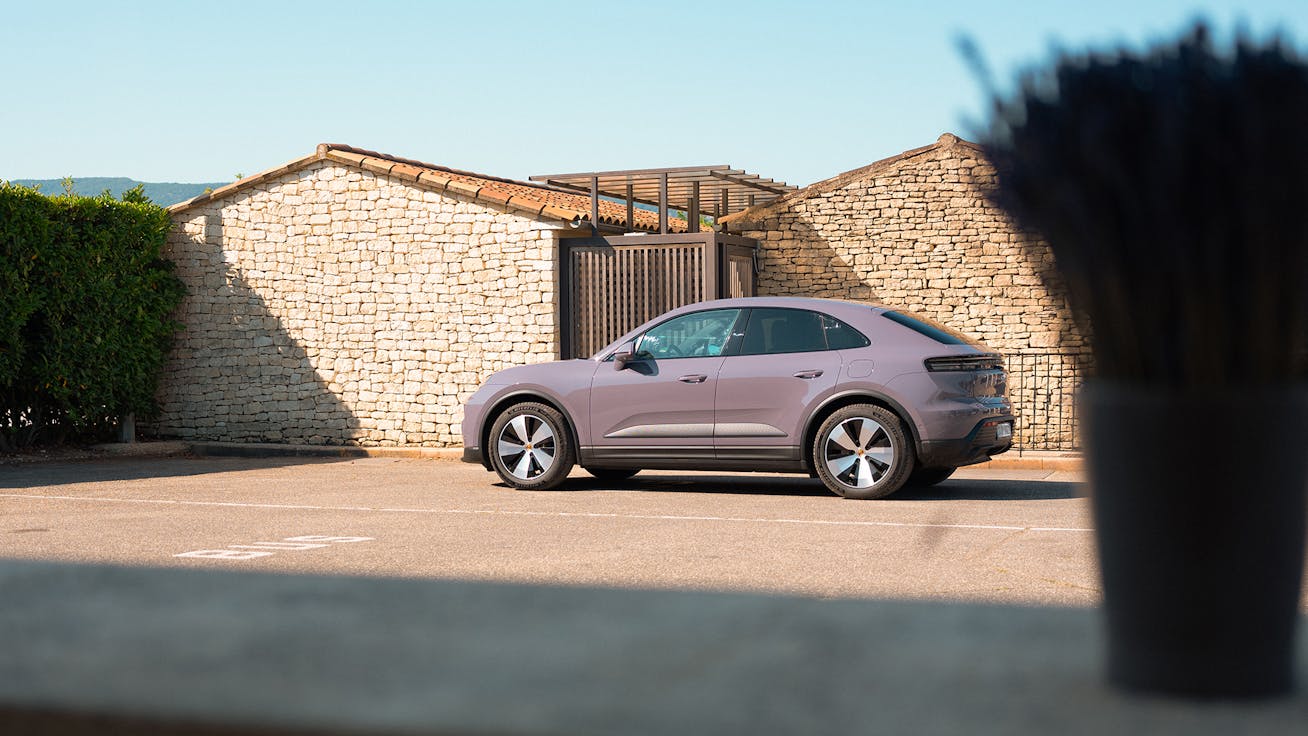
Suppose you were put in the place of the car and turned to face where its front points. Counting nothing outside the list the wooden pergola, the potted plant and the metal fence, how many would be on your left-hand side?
1

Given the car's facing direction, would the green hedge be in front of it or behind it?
in front

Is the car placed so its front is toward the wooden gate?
no

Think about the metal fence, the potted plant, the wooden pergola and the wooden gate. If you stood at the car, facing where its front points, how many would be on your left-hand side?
1

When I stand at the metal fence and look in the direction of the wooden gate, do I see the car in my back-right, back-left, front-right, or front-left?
front-left

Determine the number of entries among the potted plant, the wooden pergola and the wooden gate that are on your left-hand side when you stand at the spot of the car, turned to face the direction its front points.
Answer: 1

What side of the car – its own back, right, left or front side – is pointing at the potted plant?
left

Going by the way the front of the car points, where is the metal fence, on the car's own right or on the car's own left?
on the car's own right

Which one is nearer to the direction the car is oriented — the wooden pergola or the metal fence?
the wooden pergola

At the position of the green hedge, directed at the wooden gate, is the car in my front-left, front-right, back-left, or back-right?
front-right

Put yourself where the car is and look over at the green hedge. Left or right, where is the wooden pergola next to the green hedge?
right

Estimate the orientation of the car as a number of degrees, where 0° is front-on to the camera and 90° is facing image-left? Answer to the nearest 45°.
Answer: approximately 90°

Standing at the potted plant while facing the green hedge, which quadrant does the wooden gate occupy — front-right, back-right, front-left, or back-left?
front-right

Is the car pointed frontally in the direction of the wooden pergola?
no
